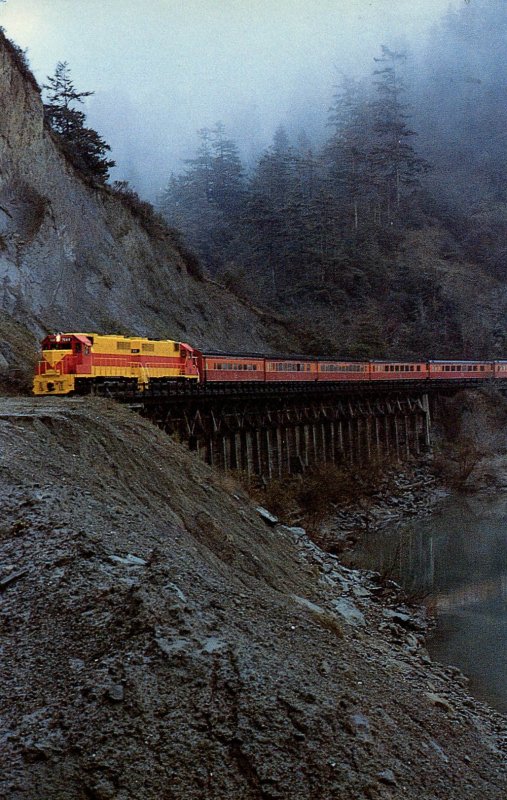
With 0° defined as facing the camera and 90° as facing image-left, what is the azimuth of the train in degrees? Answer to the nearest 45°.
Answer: approximately 45°

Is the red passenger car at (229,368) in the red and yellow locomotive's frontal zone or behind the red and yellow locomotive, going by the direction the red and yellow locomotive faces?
behind

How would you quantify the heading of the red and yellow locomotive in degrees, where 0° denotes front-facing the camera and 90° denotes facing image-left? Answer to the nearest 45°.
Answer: approximately 45°

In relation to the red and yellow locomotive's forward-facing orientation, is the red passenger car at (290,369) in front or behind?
behind
